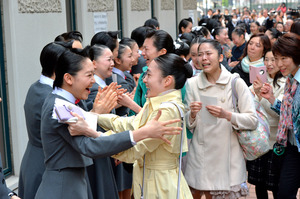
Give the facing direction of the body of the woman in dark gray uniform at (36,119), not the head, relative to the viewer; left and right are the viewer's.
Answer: facing away from the viewer and to the right of the viewer

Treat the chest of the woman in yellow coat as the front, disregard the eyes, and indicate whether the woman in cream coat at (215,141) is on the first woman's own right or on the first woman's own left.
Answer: on the first woman's own right

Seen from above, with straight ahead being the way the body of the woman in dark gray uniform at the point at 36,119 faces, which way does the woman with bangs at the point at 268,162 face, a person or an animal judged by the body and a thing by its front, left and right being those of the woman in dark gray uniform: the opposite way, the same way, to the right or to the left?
the opposite way

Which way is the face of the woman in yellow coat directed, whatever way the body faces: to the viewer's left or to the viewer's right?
to the viewer's left

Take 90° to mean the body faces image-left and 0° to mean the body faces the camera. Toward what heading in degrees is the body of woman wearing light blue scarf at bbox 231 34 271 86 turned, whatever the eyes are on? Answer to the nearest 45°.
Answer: approximately 45°

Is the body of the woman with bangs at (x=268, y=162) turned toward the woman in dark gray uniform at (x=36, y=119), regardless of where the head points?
yes

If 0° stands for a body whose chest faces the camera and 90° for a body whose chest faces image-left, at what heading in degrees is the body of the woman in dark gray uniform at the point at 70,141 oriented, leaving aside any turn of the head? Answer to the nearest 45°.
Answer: approximately 270°

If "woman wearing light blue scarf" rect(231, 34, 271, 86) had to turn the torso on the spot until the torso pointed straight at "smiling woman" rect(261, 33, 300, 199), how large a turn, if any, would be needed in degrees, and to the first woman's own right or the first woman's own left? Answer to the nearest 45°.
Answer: approximately 45° to the first woman's own left

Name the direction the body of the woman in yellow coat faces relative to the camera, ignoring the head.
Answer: to the viewer's left

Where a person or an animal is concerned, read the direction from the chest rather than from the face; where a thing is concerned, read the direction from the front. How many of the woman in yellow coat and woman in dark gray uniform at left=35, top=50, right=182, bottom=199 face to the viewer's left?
1

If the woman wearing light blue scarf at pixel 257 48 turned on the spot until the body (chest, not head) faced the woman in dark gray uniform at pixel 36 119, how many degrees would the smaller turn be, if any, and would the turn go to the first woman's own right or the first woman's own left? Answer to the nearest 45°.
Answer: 0° — they already face them

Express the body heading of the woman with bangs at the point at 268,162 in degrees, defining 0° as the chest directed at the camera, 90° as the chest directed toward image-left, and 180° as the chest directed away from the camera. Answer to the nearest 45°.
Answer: approximately 45°
